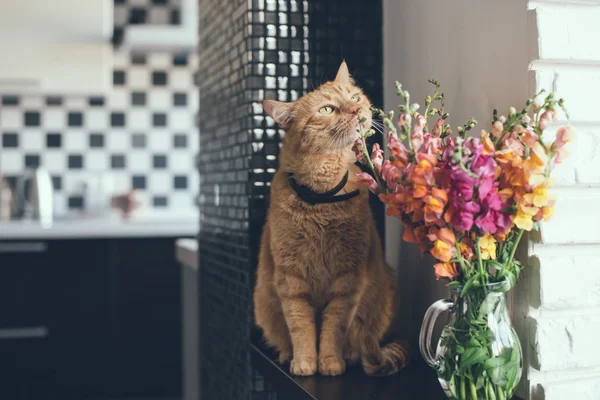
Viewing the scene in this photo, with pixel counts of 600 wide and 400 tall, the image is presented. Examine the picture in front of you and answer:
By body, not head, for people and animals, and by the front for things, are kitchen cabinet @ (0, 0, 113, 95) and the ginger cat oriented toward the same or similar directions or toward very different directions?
same or similar directions

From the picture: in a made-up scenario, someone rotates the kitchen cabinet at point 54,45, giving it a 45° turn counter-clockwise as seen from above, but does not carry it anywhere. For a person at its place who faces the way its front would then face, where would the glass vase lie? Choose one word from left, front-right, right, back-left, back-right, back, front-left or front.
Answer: front-right

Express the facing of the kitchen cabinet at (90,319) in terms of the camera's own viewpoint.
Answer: facing the viewer

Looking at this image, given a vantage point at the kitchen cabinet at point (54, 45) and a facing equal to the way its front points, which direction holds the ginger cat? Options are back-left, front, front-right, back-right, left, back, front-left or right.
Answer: front

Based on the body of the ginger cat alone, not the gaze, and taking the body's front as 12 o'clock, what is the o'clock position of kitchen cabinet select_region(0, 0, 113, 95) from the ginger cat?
The kitchen cabinet is roughly at 5 o'clock from the ginger cat.

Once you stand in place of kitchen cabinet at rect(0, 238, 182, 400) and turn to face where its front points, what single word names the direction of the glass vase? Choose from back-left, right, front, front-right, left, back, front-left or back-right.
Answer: front

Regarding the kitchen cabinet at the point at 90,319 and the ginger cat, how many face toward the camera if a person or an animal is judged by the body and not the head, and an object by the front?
2

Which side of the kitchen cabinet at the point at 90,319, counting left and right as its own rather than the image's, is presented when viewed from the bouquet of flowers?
front

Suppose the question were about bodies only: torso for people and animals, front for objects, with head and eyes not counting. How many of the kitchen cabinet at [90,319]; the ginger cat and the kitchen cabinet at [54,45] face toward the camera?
3

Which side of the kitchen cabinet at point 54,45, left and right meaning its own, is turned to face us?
front

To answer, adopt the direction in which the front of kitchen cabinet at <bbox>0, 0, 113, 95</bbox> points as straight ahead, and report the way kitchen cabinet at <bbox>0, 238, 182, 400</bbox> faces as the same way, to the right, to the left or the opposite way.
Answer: the same way

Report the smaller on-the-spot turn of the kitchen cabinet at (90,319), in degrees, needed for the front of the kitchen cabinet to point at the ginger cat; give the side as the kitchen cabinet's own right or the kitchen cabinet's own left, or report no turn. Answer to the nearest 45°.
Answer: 0° — it already faces it

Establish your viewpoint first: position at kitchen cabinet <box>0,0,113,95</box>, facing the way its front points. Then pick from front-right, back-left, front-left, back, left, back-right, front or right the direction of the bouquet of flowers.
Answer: front

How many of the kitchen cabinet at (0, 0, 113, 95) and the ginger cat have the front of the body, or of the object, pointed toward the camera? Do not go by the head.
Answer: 2
